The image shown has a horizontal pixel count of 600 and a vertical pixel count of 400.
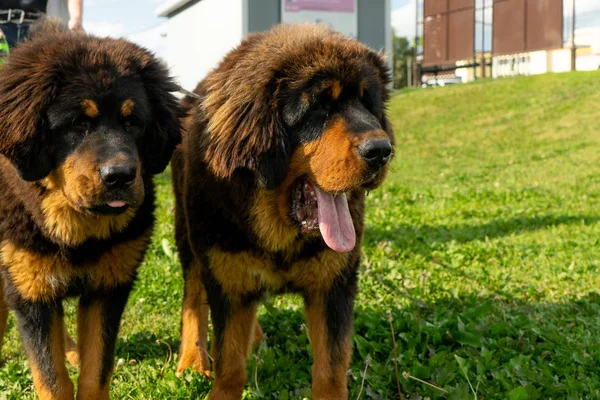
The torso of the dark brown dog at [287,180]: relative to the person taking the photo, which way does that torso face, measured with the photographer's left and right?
facing the viewer and to the right of the viewer
